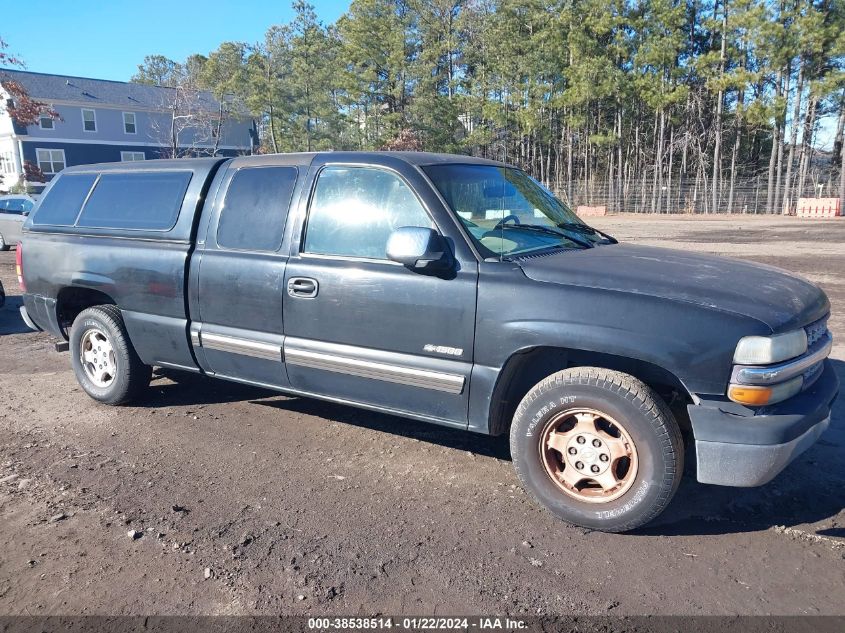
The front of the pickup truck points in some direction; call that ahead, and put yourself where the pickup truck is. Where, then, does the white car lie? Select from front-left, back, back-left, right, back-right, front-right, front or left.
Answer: back

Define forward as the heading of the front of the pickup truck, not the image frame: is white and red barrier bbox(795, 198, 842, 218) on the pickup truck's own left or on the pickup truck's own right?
on the pickup truck's own left

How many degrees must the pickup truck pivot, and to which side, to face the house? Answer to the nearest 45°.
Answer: approximately 180°

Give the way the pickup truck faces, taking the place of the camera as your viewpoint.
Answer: facing the viewer and to the right of the viewer

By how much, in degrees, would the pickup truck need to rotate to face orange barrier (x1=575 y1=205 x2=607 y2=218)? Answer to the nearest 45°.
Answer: approximately 135° to its left

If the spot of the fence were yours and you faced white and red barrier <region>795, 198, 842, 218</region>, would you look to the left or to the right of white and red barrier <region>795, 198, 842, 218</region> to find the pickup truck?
right

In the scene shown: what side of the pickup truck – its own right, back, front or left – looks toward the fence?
left
